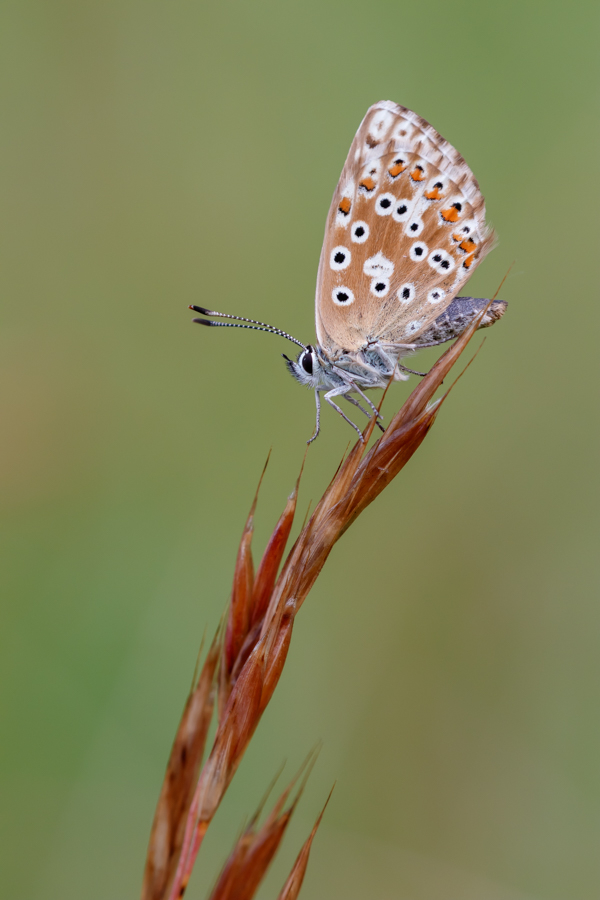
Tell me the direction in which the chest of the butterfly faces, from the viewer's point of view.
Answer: to the viewer's left
